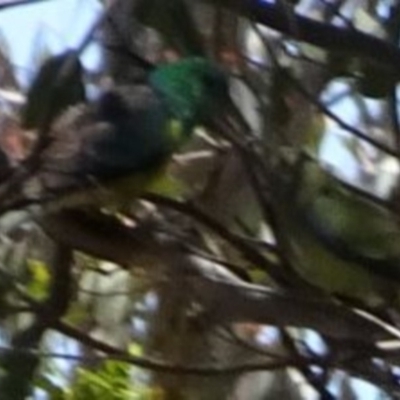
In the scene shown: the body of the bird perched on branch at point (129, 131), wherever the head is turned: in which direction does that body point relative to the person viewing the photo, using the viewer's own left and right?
facing to the right of the viewer

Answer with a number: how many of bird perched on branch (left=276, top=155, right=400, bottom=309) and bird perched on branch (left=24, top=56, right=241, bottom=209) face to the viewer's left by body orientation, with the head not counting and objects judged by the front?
1

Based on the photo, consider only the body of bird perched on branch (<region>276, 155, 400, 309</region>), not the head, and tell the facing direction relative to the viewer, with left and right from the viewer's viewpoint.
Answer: facing to the left of the viewer

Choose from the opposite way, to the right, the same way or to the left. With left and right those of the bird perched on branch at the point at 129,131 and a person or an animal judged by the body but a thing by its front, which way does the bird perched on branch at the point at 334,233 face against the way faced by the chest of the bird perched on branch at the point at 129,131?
the opposite way

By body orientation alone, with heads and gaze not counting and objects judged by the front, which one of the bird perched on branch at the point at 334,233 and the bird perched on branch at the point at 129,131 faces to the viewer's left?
the bird perched on branch at the point at 334,233
